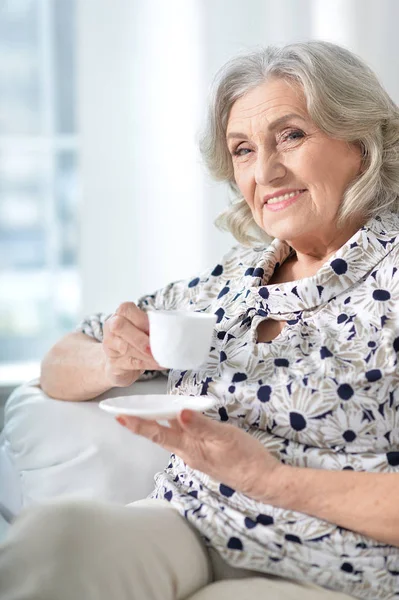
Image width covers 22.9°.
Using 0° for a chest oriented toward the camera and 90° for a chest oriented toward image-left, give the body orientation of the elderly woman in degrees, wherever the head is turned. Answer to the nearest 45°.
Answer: approximately 45°

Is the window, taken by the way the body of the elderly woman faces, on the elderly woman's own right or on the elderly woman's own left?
on the elderly woman's own right

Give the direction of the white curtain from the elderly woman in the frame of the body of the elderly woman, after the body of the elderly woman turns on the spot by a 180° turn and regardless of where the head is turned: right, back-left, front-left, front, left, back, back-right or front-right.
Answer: front-left
